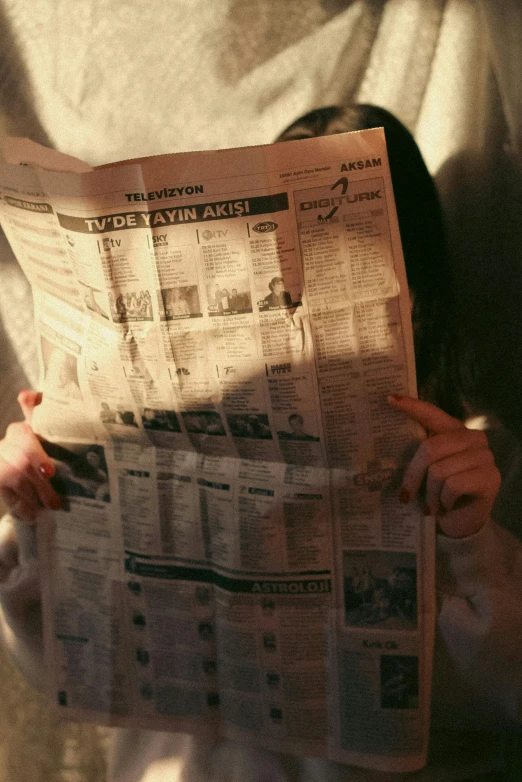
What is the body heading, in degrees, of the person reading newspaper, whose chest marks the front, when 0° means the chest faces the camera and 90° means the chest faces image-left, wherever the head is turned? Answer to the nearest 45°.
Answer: approximately 45°
